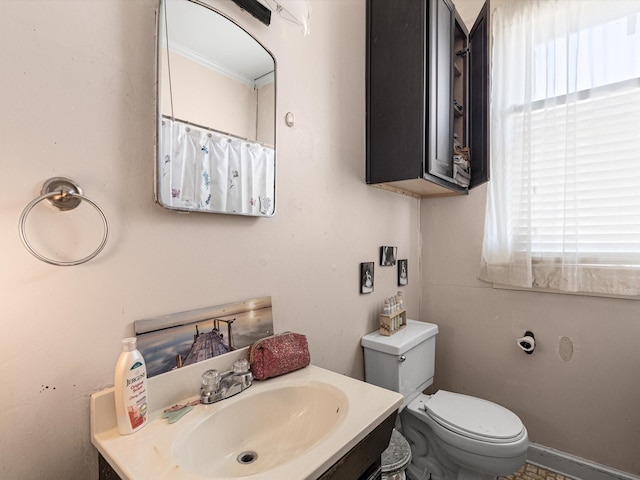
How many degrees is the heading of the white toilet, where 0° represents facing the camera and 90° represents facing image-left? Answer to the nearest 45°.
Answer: approximately 315°

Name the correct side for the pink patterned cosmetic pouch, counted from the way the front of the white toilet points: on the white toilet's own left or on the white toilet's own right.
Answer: on the white toilet's own right

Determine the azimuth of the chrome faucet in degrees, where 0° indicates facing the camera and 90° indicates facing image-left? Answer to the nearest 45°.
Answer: approximately 315°

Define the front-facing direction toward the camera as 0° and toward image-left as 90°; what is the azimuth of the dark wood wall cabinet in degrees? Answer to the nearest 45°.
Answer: approximately 315°

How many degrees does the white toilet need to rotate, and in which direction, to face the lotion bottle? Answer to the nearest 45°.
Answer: approximately 90° to its right
